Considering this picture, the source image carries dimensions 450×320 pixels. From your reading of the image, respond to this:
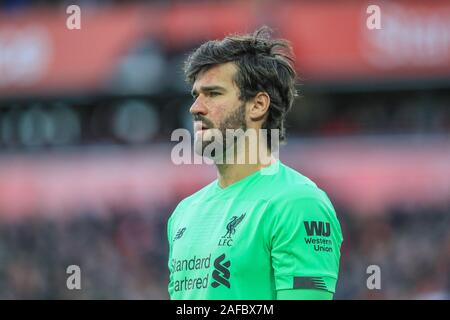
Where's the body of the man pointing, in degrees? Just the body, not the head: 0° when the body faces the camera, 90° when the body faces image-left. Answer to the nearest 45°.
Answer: approximately 45°
